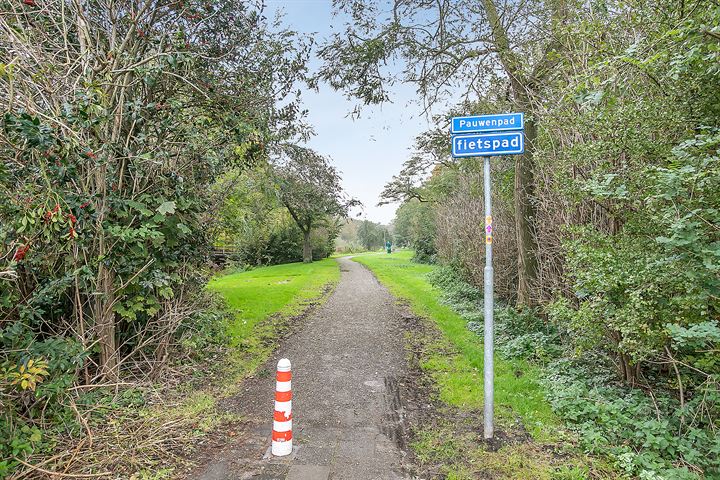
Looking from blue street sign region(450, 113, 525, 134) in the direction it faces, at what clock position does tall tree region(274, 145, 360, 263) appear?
The tall tree is roughly at 5 o'clock from the blue street sign.

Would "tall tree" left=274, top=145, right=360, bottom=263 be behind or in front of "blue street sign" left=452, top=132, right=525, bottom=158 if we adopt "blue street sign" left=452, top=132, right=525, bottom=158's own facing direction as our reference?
behind

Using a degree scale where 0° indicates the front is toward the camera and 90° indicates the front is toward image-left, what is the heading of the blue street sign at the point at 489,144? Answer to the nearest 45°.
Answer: approximately 0°

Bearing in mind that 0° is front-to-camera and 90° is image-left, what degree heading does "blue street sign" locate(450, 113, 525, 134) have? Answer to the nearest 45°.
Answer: approximately 0°

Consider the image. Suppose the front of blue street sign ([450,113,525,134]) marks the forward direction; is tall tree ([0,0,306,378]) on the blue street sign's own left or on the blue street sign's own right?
on the blue street sign's own right

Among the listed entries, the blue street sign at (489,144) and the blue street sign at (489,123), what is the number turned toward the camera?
2
